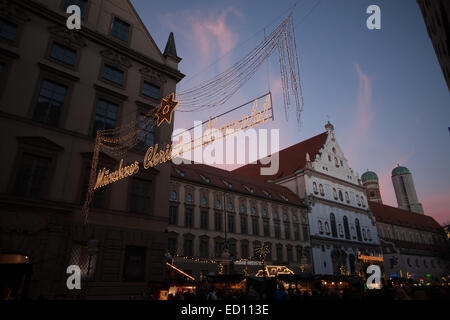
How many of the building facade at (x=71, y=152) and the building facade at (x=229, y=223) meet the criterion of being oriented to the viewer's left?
0

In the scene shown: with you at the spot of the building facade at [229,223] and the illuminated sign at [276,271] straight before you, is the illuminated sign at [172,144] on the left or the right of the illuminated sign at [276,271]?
right

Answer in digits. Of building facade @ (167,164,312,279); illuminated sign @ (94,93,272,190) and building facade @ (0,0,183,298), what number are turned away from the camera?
0

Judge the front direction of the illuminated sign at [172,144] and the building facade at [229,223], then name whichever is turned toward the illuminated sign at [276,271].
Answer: the building facade

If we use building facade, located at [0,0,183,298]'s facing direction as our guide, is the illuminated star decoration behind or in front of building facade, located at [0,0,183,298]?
in front

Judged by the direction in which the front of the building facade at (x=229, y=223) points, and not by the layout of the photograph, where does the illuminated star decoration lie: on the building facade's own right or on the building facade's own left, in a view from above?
on the building facade's own right

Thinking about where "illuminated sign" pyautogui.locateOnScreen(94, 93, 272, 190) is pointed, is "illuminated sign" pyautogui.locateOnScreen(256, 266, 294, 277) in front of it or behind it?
behind

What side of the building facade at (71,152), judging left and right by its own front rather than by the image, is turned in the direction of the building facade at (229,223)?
left

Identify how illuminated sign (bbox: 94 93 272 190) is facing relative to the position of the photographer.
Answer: facing the viewer and to the left of the viewer

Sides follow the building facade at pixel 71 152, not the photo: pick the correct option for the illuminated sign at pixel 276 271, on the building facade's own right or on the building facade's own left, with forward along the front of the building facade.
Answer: on the building facade's own left

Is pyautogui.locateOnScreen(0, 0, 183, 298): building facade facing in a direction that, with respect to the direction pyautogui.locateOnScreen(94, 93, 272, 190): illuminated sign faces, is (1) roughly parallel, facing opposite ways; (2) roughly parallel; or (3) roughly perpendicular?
roughly perpendicular

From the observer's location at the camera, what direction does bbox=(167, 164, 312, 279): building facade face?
facing the viewer and to the right of the viewer

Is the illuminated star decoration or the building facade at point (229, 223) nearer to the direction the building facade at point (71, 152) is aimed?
the illuminated star decoration

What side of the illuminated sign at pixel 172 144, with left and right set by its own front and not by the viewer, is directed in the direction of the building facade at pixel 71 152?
right

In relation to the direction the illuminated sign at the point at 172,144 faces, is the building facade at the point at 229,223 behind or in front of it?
behind
